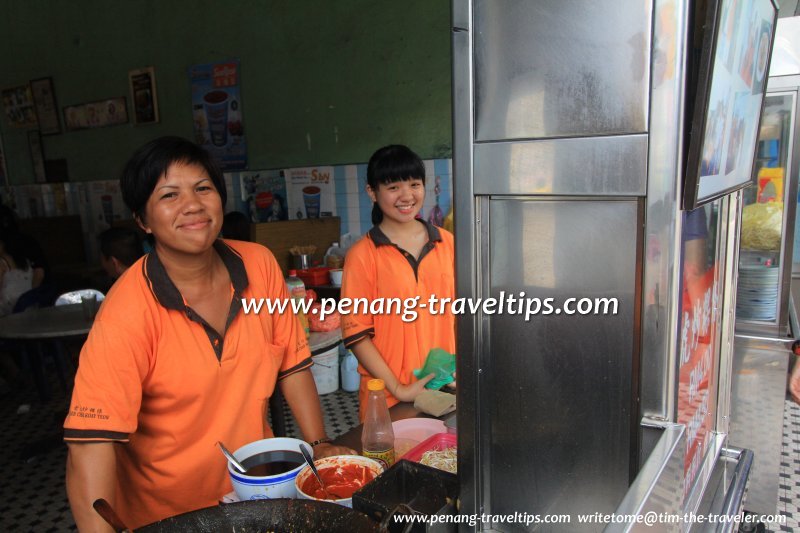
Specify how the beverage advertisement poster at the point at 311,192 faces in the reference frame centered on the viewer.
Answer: facing the viewer

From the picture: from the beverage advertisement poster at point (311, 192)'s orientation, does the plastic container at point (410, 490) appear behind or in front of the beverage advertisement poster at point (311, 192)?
in front

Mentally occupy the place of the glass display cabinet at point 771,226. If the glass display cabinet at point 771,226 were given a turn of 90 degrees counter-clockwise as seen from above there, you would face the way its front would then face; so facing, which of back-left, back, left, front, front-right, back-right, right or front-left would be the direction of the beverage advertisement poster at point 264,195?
back-right

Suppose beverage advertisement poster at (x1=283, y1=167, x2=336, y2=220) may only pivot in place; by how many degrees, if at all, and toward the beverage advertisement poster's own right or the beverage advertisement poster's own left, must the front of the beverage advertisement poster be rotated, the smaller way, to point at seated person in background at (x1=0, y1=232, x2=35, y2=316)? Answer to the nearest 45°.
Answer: approximately 90° to the beverage advertisement poster's own right

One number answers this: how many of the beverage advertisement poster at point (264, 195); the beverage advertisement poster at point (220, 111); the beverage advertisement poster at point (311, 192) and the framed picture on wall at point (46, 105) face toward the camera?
4

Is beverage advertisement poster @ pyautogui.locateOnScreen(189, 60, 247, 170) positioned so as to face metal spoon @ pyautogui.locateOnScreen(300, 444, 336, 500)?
yes

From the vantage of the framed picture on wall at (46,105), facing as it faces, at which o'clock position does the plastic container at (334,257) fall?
The plastic container is roughly at 11 o'clock from the framed picture on wall.

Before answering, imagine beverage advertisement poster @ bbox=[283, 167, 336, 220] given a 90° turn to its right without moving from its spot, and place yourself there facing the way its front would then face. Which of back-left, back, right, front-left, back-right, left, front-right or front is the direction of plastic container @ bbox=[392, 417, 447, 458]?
left

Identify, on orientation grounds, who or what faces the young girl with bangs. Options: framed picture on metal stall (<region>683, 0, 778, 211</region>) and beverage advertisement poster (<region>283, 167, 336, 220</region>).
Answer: the beverage advertisement poster

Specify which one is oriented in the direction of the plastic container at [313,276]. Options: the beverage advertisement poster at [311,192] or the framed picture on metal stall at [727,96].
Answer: the beverage advertisement poster

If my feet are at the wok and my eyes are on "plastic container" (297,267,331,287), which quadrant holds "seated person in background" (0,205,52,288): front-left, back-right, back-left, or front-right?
front-left

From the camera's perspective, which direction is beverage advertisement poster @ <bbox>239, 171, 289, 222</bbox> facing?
toward the camera

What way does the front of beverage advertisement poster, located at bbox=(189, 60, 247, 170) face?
toward the camera

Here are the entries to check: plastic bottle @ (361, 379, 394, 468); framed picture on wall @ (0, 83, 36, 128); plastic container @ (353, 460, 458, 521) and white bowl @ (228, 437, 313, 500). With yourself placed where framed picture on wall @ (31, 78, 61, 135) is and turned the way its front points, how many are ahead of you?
3

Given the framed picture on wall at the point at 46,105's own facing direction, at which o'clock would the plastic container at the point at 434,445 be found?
The plastic container is roughly at 12 o'clock from the framed picture on wall.

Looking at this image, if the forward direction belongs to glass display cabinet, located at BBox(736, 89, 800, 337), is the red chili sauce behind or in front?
in front
